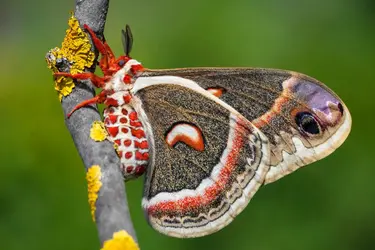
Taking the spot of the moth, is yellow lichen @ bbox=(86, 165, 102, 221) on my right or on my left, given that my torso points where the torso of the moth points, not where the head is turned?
on my left

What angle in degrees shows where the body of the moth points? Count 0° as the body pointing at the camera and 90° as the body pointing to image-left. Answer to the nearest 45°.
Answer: approximately 90°

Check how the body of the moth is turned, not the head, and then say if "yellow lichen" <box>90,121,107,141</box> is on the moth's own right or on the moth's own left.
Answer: on the moth's own left

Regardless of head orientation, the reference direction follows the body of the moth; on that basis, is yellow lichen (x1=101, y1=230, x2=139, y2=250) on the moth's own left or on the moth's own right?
on the moth's own left
